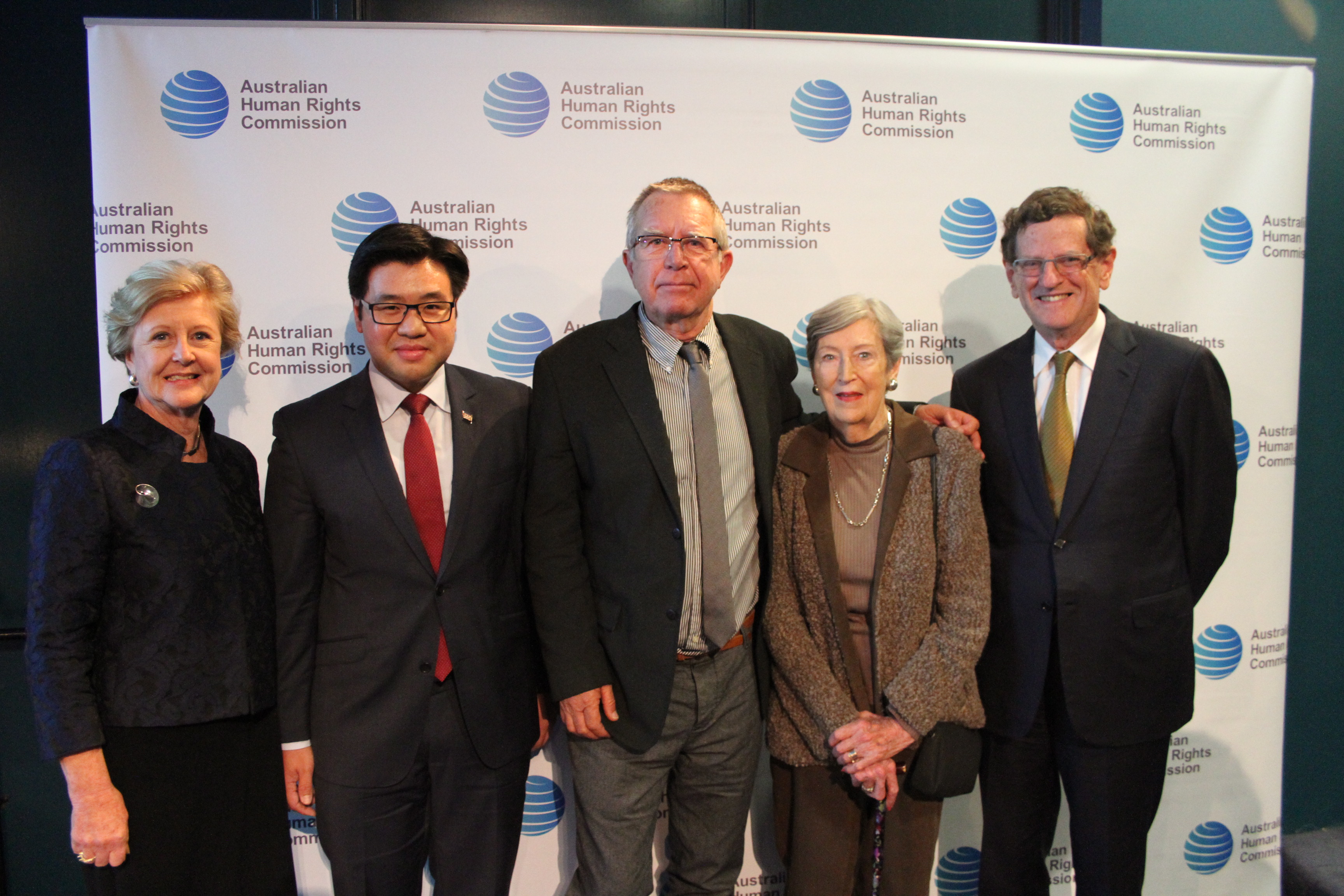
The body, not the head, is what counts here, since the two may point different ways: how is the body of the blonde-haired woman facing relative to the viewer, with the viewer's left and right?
facing the viewer and to the right of the viewer

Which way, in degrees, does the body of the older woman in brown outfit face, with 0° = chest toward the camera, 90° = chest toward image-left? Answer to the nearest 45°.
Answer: approximately 0°

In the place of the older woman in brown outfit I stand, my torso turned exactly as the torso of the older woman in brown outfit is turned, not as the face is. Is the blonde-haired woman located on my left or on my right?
on my right

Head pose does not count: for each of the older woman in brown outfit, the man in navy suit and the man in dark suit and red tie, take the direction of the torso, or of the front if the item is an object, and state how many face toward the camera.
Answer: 3

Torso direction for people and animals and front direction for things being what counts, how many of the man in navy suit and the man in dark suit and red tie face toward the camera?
2

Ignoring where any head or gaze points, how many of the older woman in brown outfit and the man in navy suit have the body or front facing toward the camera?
2

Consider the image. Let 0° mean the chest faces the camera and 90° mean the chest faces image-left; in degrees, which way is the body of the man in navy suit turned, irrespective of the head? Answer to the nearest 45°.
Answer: approximately 0°

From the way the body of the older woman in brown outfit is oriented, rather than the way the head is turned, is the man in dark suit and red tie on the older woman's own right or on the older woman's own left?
on the older woman's own right
